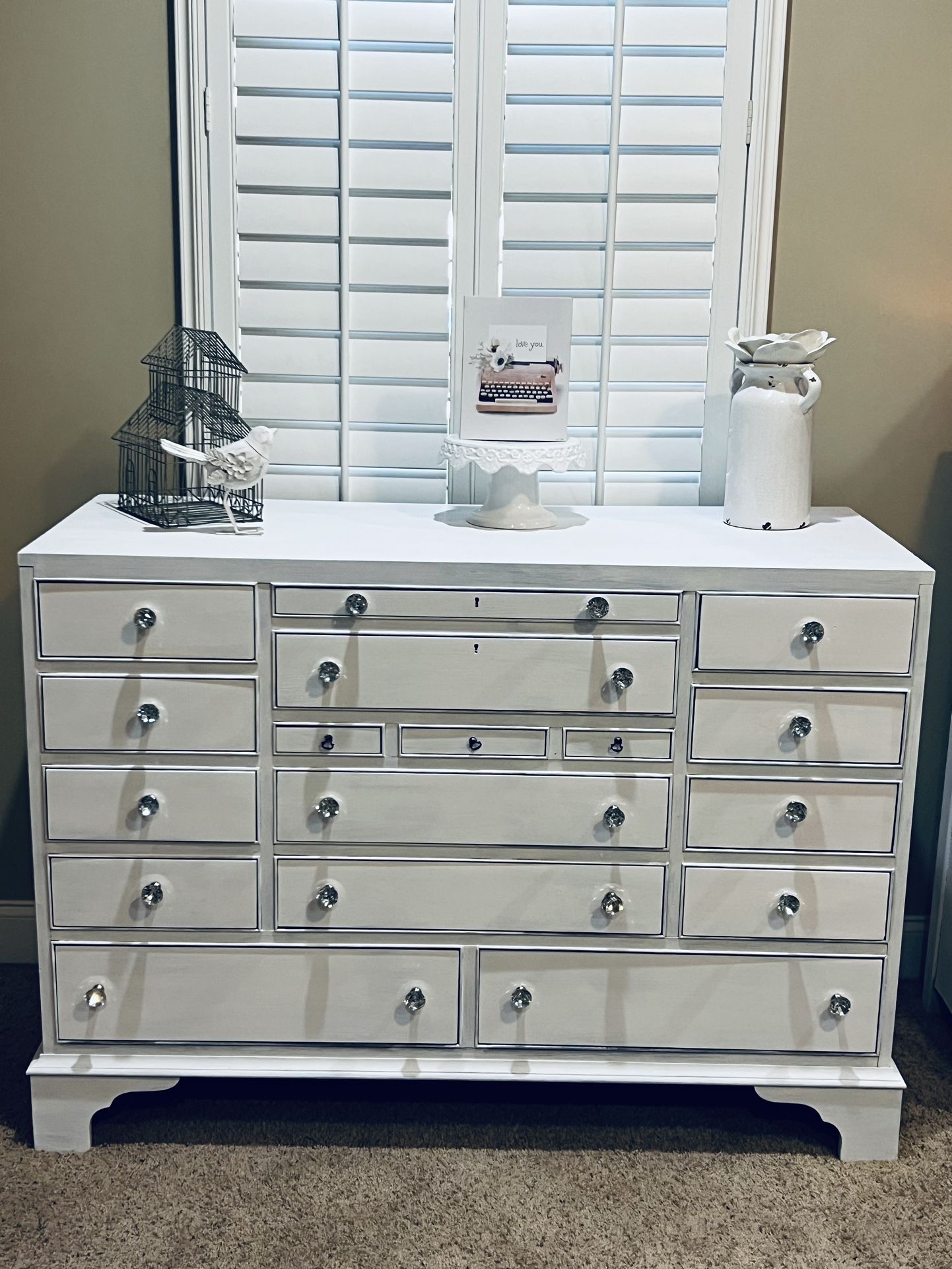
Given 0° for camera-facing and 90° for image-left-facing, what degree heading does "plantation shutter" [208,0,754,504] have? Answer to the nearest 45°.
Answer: approximately 0°

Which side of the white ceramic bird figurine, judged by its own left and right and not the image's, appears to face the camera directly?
right

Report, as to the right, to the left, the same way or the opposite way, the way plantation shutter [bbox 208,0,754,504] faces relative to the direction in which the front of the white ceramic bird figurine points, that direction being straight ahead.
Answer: to the right

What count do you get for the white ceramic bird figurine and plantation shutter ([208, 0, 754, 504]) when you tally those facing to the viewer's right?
1

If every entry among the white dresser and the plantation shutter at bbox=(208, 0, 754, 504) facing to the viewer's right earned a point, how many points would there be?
0
